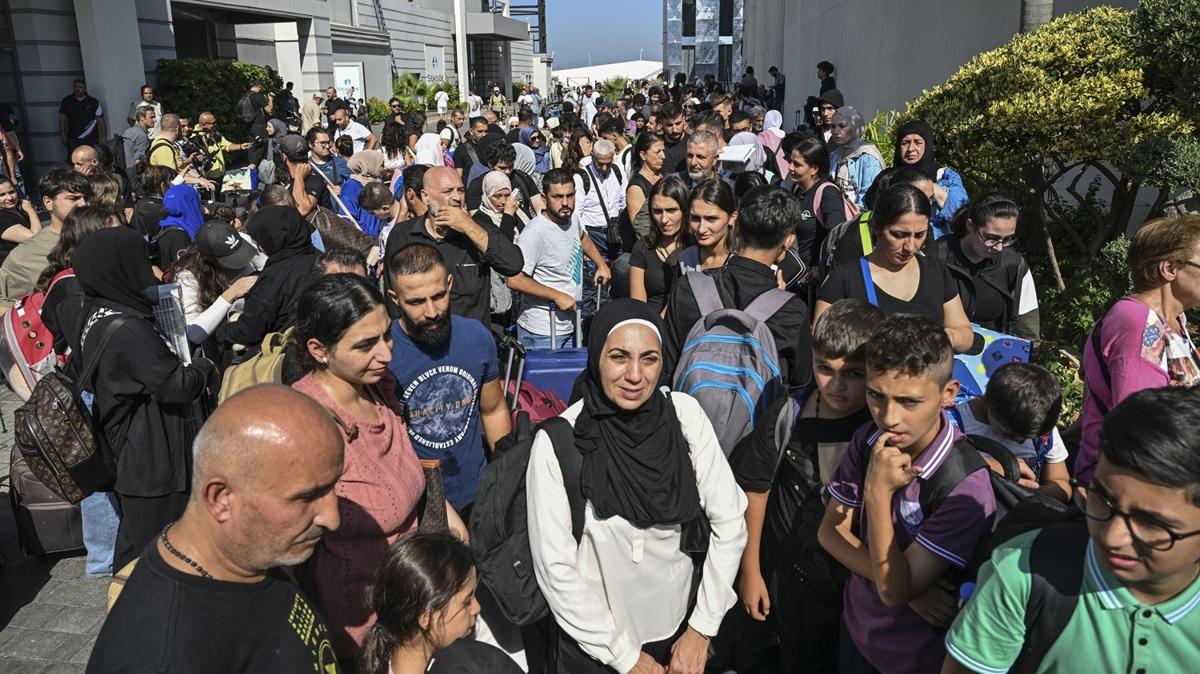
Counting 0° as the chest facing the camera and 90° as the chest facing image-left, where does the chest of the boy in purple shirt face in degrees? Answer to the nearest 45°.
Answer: approximately 45°

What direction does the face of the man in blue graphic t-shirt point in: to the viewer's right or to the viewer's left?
to the viewer's right

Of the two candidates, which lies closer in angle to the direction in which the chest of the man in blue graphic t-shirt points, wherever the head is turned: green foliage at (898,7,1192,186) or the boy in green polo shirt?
the boy in green polo shirt

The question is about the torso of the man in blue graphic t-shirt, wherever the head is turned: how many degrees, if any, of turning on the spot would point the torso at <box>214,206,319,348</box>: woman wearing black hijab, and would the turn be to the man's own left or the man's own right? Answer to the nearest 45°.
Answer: approximately 135° to the man's own right

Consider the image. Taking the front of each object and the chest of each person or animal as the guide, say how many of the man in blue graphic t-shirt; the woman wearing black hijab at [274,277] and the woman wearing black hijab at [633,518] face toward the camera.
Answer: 2

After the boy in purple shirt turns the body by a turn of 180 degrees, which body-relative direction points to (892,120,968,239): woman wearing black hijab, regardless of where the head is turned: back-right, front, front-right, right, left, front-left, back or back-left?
front-left

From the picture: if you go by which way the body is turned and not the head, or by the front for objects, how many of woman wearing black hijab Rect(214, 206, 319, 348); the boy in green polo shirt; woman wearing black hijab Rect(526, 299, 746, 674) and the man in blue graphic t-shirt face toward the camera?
3

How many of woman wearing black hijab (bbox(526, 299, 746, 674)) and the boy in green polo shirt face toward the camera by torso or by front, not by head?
2

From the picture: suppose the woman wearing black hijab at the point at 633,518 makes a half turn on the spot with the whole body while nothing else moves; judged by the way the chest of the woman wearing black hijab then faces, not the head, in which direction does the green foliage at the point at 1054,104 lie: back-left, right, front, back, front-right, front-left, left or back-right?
front-right

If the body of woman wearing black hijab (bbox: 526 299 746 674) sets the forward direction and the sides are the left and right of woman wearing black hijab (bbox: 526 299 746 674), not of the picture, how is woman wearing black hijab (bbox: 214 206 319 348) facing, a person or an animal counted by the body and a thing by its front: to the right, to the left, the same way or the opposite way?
to the right

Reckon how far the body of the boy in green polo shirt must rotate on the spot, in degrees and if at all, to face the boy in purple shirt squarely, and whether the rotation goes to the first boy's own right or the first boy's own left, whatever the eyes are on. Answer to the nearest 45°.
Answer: approximately 135° to the first boy's own right

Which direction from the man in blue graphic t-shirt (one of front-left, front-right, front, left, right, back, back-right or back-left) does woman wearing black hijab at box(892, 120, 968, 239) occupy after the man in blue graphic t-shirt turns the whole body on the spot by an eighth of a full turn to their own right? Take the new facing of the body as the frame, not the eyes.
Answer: back

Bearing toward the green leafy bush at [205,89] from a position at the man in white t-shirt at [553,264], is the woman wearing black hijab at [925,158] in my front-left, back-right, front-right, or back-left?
back-right

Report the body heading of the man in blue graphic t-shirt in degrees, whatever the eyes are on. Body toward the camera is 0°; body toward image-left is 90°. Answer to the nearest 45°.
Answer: approximately 0°
